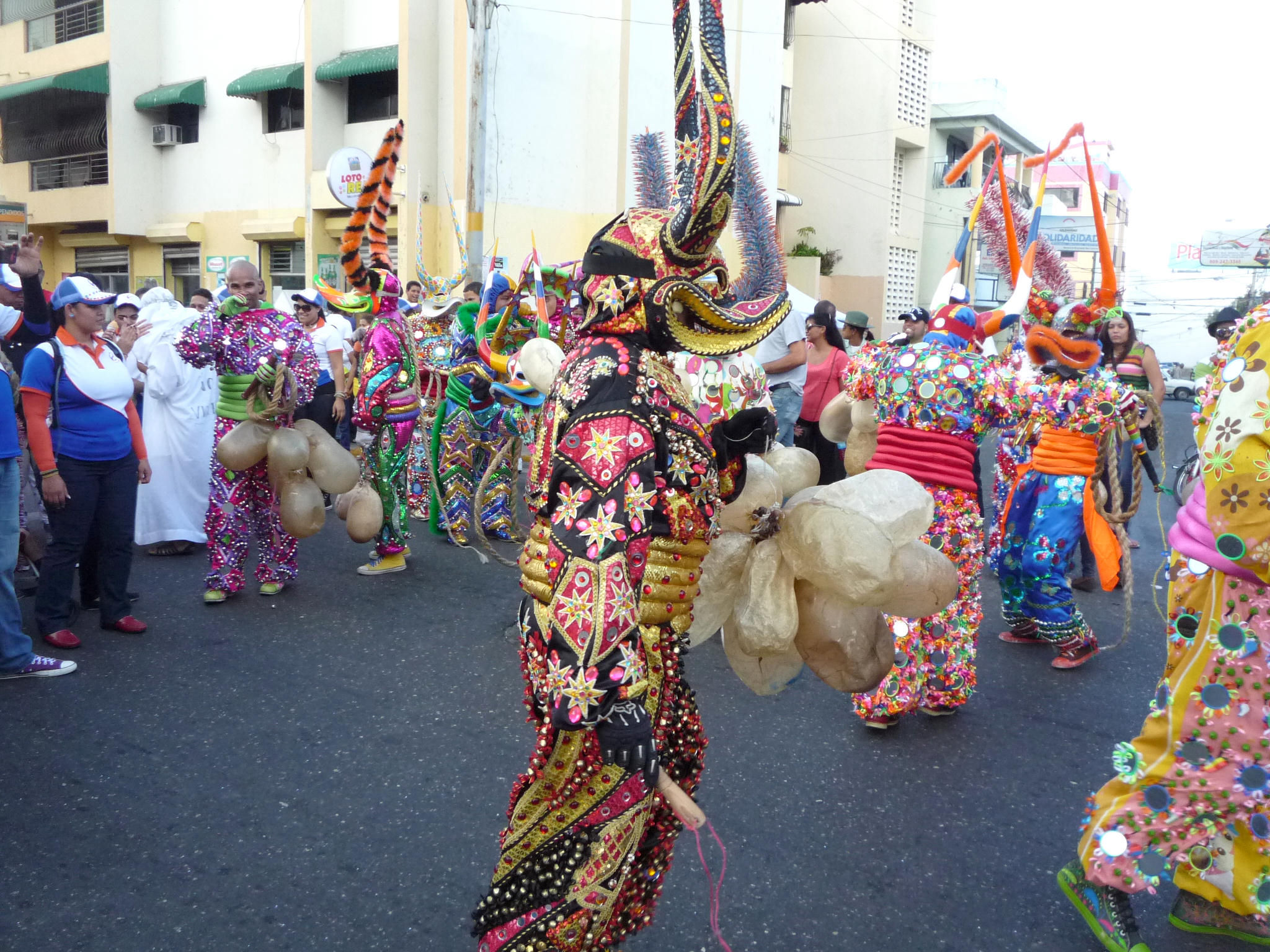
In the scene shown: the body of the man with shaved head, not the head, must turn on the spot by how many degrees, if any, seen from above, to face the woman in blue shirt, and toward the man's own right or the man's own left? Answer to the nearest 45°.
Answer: approximately 45° to the man's own right

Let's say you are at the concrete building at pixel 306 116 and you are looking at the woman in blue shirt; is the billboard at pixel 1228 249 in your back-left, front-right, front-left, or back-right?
back-left

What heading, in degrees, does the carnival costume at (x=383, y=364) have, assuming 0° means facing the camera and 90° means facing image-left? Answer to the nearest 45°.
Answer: approximately 90°

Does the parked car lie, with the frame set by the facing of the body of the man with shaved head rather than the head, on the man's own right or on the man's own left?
on the man's own left

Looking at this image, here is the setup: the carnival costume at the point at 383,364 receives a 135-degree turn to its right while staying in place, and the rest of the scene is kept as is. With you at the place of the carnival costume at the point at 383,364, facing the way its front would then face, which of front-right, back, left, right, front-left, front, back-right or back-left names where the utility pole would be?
front-left

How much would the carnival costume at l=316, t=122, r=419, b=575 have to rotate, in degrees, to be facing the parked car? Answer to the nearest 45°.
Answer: approximately 135° to its right

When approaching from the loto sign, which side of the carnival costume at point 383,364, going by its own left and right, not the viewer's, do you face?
right

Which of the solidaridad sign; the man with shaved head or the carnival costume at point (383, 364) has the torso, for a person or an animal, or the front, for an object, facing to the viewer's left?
the carnival costume

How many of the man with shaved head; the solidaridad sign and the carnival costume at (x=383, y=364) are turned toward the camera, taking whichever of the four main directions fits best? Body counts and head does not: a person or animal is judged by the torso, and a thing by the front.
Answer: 2

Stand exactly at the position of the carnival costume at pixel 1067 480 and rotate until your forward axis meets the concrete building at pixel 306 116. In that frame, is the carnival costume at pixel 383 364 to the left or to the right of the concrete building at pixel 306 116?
left
